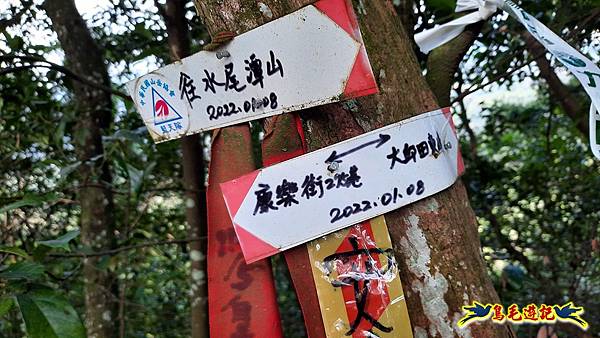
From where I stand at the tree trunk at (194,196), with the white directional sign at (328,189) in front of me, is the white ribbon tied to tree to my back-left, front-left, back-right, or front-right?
front-left

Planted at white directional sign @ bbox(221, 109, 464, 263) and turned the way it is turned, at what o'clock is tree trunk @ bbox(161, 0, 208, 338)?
The tree trunk is roughly at 5 o'clock from the white directional sign.

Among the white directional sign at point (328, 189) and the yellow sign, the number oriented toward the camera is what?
2

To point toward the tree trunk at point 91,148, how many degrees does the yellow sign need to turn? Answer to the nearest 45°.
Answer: approximately 135° to its right

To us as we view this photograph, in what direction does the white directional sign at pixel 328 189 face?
facing the viewer

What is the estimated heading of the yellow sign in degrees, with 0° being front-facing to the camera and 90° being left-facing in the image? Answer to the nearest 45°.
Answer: approximately 0°

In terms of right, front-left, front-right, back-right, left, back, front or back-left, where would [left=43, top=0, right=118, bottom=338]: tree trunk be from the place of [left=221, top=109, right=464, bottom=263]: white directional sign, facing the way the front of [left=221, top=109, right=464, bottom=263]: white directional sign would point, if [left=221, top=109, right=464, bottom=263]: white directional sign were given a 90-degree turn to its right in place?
front-right
